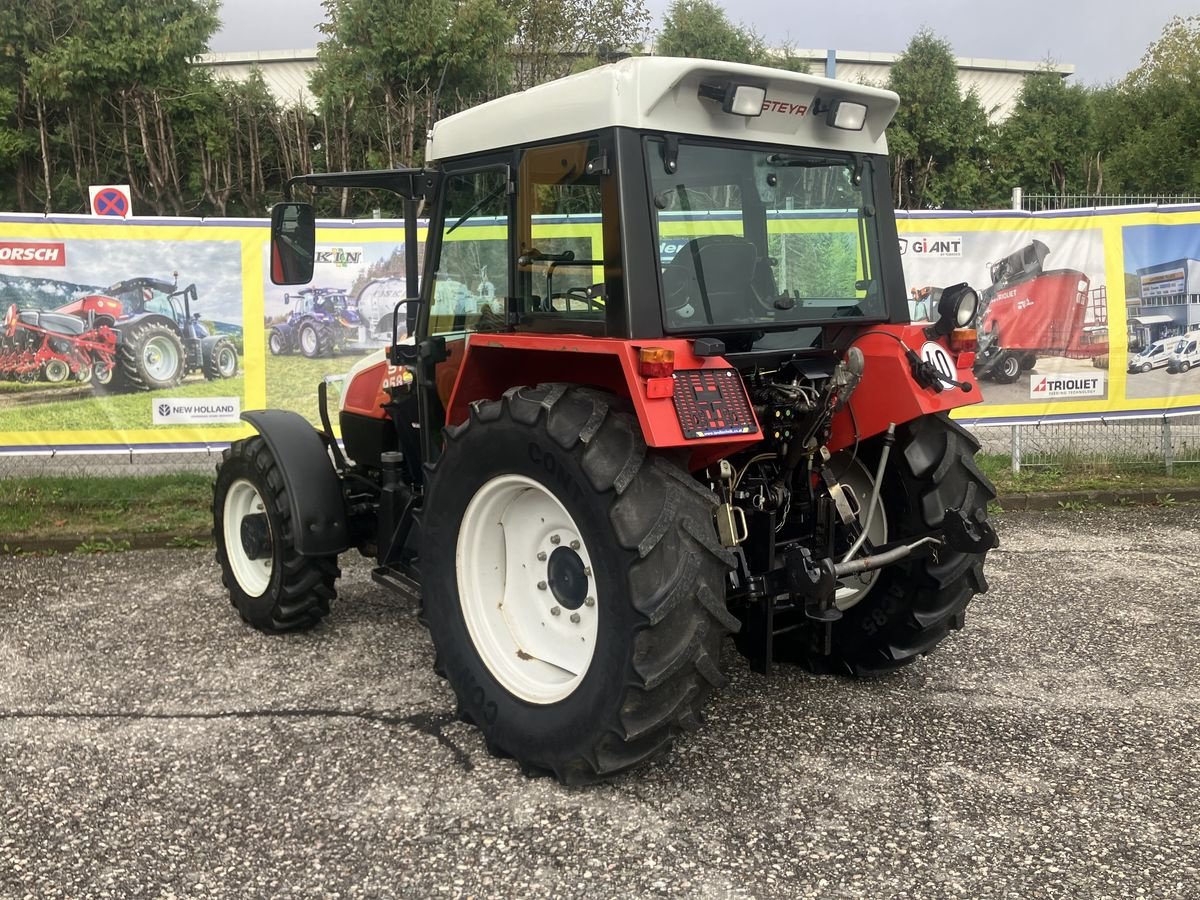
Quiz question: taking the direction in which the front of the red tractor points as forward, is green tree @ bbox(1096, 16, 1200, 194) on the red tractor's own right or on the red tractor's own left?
on the red tractor's own right

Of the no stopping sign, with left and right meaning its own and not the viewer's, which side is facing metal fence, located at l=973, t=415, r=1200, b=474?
left

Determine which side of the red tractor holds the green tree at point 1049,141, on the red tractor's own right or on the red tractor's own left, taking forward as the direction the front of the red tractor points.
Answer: on the red tractor's own right

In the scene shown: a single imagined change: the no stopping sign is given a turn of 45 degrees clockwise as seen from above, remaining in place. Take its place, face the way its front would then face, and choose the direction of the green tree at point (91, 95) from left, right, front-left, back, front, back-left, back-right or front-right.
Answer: back-right

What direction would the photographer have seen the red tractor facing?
facing away from the viewer and to the left of the viewer

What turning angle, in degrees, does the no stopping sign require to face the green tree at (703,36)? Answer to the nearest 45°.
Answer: approximately 135° to its left

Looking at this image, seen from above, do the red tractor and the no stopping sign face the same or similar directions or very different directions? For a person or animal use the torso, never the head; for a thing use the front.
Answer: very different directions

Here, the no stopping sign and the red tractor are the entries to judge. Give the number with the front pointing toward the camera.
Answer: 1

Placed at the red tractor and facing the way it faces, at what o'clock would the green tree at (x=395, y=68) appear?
The green tree is roughly at 1 o'clock from the red tractor.

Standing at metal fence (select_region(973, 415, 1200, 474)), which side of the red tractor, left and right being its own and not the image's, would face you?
right

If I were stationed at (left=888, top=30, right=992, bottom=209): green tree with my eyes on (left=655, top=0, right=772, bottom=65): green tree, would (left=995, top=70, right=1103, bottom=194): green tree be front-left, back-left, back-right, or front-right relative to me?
back-right

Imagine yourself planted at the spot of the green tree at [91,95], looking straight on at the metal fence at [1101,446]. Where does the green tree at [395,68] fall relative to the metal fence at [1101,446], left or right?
left
